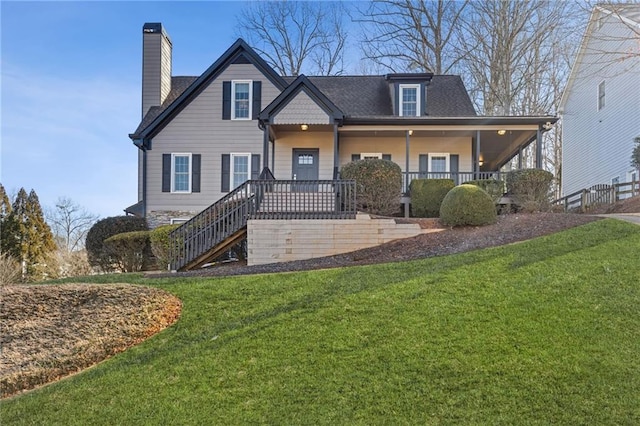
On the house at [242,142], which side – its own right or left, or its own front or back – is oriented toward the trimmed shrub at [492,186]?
left

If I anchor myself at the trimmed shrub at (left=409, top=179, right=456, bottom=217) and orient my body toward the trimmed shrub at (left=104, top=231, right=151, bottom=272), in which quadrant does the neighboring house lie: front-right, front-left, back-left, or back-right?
back-right

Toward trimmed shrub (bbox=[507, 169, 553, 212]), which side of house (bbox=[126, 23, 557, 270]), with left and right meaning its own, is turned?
left

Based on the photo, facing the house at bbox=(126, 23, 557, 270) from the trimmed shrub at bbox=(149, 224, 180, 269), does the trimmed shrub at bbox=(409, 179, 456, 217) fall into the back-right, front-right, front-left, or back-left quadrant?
front-right

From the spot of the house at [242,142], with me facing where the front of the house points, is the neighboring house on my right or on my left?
on my left

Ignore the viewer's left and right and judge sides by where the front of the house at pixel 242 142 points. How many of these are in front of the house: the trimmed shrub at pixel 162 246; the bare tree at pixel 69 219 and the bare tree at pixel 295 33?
1

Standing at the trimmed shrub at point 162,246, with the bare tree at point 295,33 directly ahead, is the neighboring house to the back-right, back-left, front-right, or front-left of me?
front-right

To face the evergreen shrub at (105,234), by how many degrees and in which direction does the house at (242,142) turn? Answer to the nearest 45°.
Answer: approximately 45° to its right

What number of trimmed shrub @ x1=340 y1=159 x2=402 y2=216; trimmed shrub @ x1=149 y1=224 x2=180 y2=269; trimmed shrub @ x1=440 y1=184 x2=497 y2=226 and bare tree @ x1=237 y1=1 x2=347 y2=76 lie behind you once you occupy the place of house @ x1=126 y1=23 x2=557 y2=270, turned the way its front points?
1

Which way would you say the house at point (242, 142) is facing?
toward the camera

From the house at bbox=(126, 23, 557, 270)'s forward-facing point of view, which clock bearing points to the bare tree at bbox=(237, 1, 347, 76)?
The bare tree is roughly at 6 o'clock from the house.

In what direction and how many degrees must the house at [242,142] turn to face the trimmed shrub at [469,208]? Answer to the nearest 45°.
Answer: approximately 45° to its left

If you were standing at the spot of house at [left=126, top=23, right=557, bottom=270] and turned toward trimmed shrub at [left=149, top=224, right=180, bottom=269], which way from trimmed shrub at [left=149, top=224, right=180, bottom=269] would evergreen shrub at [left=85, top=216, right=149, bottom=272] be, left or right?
right
